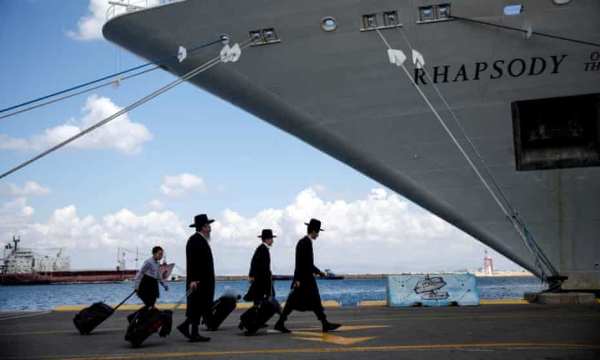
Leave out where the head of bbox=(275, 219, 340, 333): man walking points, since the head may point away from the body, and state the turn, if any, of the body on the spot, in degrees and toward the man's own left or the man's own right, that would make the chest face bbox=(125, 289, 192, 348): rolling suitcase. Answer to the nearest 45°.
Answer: approximately 135° to the man's own right

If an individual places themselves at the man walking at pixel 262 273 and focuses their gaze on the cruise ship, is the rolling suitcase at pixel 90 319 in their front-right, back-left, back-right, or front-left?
back-left

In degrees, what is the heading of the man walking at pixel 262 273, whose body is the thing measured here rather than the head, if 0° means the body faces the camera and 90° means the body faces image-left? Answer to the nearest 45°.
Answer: approximately 270°

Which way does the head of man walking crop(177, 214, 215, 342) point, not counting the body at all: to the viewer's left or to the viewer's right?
to the viewer's right

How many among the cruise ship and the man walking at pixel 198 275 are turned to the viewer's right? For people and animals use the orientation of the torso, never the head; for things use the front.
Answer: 1

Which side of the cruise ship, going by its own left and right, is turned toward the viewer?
left

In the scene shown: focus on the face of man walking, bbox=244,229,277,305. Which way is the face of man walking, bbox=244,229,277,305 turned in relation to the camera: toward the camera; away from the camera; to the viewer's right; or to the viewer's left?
to the viewer's right

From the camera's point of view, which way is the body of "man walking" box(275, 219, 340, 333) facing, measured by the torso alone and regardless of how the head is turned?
to the viewer's right

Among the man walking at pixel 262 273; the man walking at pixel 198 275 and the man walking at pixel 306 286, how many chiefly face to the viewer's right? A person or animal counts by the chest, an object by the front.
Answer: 3
